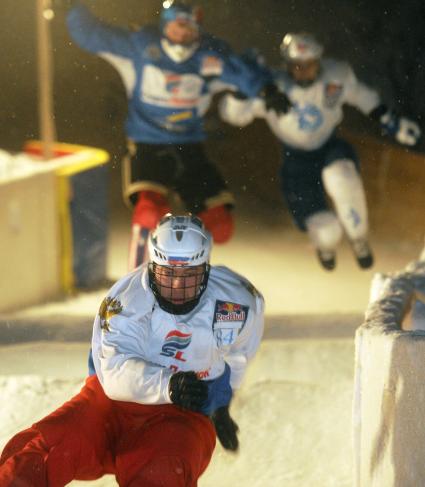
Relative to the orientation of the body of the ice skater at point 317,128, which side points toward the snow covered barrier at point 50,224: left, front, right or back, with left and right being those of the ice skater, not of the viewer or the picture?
right

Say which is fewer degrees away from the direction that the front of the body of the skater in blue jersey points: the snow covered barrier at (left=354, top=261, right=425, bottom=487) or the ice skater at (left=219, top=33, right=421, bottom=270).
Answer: the snow covered barrier

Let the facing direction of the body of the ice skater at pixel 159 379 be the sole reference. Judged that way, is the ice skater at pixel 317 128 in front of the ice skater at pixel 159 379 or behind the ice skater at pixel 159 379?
behind

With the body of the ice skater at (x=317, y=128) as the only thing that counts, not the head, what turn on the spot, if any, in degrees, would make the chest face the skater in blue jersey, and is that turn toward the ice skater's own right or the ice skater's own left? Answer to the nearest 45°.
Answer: approximately 90° to the ice skater's own right

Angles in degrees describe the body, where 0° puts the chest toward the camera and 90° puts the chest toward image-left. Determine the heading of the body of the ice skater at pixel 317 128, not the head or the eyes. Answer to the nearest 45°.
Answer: approximately 0°

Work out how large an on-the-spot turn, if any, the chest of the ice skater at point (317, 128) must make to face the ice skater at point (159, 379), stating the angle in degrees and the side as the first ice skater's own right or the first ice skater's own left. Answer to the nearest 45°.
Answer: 0° — they already face them

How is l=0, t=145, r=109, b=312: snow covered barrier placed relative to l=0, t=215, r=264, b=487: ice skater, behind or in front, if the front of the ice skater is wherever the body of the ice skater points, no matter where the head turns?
behind

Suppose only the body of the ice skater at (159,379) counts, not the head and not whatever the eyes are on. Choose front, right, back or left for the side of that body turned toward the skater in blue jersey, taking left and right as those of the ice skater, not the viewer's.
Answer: back

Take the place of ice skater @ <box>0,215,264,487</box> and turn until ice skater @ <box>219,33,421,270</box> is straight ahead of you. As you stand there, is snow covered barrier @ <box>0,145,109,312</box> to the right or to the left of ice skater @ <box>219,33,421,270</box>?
left
